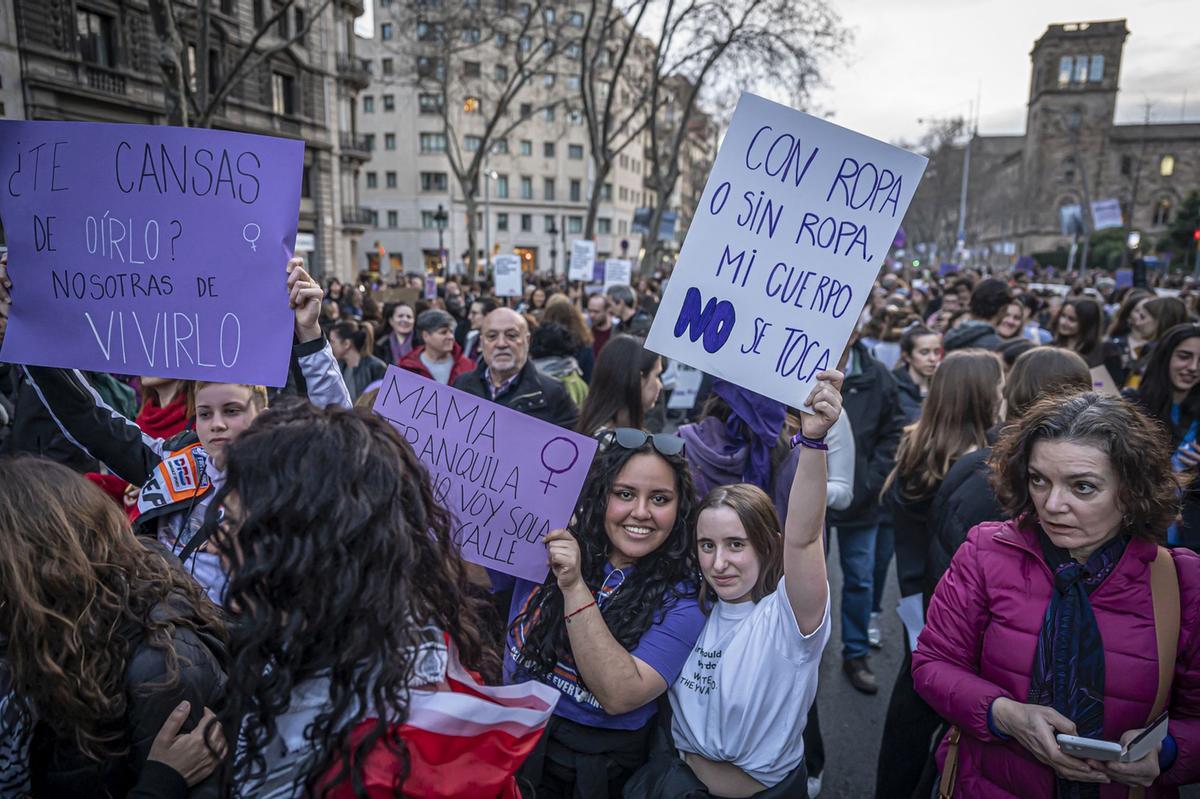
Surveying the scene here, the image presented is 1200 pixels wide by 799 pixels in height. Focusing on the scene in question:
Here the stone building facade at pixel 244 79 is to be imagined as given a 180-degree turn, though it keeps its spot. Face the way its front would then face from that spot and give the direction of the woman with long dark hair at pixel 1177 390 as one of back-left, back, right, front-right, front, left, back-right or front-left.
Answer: back-left

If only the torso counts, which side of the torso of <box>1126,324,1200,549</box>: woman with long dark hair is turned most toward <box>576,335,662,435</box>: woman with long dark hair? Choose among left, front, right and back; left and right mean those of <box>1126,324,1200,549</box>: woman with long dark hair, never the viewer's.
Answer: right

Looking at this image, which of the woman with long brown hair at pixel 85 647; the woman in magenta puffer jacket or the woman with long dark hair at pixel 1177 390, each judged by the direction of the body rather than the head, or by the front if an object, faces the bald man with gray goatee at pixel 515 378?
the woman with long brown hair at pixel 85 647

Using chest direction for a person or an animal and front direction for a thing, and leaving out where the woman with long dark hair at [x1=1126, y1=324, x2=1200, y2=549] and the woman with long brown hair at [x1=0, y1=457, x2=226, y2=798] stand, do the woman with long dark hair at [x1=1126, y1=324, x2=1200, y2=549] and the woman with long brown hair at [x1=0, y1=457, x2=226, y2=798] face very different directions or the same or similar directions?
very different directions

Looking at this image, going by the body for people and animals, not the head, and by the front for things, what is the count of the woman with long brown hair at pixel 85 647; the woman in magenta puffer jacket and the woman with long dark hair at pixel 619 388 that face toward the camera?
1

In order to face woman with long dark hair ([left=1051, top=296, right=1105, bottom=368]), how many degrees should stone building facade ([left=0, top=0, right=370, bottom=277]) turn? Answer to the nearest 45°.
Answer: approximately 45° to its right

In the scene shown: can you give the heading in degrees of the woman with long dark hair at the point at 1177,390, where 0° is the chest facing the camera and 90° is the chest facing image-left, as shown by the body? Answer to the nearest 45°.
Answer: approximately 315°

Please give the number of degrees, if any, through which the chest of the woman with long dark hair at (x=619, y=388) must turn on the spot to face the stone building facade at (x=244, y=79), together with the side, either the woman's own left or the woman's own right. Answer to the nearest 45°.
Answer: approximately 90° to the woman's own left

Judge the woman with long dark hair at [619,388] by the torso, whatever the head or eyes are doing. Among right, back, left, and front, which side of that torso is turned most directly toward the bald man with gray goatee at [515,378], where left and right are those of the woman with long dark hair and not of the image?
left

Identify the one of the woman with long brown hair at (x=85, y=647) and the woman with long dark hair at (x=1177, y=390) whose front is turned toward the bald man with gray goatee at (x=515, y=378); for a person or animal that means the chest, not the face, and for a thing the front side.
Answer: the woman with long brown hair at (x=85, y=647)

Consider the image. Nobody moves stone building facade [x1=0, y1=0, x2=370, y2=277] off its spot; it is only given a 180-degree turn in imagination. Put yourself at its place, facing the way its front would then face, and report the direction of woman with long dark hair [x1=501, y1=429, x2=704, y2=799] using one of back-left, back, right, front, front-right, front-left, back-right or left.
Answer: back-left

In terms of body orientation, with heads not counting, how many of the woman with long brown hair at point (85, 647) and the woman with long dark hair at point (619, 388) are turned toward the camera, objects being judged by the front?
0

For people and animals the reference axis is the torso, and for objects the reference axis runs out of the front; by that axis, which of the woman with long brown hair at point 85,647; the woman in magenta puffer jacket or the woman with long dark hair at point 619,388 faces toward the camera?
the woman in magenta puffer jacket

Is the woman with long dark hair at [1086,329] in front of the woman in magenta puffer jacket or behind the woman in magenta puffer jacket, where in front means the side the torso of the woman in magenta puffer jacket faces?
behind
